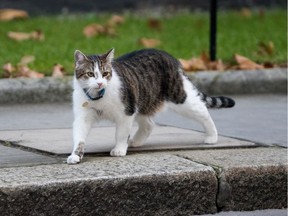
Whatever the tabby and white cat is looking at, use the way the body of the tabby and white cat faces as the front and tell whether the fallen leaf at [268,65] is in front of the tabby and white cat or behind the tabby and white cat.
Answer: behind

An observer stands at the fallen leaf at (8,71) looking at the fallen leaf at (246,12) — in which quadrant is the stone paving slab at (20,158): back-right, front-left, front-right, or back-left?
back-right

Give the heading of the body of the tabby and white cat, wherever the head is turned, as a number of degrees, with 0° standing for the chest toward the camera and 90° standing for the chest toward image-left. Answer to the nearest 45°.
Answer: approximately 45°

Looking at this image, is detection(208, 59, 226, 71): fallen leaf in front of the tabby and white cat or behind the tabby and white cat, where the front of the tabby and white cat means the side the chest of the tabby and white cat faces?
behind

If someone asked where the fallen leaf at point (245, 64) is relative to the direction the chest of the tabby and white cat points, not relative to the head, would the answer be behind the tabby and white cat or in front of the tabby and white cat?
behind

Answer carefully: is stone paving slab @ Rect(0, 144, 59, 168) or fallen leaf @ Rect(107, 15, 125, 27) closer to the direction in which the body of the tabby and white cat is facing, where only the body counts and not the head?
the stone paving slab
